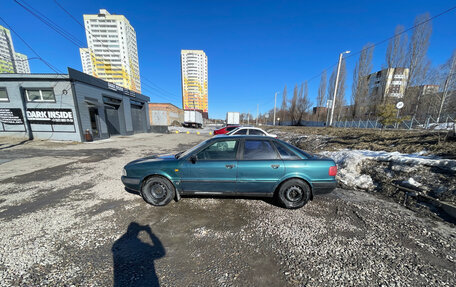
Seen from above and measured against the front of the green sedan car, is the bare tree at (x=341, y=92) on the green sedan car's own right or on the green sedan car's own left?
on the green sedan car's own right

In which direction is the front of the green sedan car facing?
to the viewer's left

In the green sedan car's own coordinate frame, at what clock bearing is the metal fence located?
The metal fence is roughly at 5 o'clock from the green sedan car.

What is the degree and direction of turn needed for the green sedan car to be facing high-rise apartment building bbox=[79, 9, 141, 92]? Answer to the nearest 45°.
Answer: approximately 45° to its right

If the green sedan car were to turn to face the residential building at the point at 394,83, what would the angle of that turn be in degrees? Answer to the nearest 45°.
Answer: approximately 135° to its right

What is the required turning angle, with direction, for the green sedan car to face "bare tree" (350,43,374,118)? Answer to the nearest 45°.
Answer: approximately 135° to its right

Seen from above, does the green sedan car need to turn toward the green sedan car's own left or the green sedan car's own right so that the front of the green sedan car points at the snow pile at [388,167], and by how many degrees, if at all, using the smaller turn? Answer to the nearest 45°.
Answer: approximately 180°

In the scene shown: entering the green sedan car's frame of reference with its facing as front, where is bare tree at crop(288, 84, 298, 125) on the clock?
The bare tree is roughly at 4 o'clock from the green sedan car.
